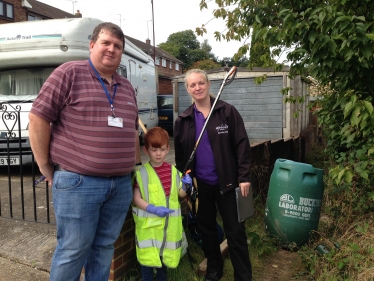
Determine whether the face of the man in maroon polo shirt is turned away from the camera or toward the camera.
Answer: toward the camera

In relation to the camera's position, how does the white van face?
facing the viewer and to the left of the viewer

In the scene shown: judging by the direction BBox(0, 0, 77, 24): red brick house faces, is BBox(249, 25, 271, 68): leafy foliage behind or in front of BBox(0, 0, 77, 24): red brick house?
in front

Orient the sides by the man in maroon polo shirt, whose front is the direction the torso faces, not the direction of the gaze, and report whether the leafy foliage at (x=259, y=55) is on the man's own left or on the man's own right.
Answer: on the man's own left

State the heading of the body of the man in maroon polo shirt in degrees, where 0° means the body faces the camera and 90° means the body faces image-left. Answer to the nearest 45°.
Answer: approximately 315°

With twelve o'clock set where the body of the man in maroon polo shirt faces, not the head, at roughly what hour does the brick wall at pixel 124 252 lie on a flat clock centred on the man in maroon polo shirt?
The brick wall is roughly at 8 o'clock from the man in maroon polo shirt.

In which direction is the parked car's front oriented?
away from the camera

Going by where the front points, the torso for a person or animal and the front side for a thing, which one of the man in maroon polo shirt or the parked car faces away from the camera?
the parked car
